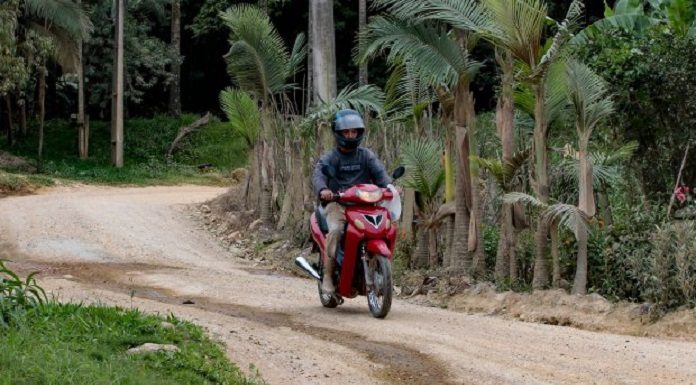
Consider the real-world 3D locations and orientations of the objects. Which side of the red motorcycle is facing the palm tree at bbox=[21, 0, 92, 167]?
back

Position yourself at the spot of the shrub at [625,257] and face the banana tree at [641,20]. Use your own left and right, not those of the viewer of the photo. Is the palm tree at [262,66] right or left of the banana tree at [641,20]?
left

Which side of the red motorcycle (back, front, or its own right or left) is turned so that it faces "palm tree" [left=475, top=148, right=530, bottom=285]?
left

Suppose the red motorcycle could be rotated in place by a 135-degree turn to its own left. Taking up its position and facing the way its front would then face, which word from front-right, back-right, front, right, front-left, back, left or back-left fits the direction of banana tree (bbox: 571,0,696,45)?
front-right

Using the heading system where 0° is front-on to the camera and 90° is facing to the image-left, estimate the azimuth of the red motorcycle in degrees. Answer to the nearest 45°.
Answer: approximately 315°

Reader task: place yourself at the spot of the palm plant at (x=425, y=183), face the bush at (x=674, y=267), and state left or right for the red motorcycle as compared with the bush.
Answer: right

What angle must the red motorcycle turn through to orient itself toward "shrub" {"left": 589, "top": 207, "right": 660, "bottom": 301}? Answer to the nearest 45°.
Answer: approximately 45° to its left
